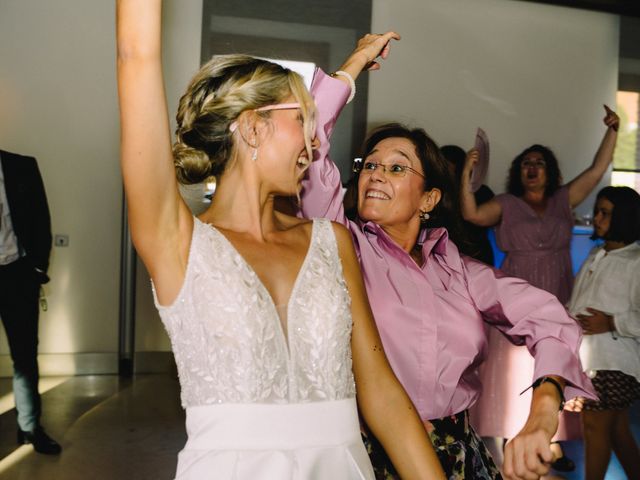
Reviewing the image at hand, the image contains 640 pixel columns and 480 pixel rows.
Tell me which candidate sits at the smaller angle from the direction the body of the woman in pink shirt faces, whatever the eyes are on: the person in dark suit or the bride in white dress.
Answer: the bride in white dress

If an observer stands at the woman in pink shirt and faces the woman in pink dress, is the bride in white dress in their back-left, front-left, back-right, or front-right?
back-left

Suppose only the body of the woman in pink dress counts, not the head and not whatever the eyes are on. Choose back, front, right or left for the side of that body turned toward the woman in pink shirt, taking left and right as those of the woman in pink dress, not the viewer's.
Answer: front

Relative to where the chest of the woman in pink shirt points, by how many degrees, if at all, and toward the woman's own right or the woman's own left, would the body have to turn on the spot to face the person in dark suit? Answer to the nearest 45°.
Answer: approximately 90° to the woman's own right

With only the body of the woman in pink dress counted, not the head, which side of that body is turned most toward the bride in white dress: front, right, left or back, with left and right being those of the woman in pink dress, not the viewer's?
front

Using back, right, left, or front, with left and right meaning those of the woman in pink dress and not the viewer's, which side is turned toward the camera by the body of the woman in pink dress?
front

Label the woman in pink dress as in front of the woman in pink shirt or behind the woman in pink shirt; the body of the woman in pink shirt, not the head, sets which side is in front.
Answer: behind

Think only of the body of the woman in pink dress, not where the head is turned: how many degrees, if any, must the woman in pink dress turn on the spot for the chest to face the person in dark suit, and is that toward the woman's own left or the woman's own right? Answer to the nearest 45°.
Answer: approximately 45° to the woman's own right

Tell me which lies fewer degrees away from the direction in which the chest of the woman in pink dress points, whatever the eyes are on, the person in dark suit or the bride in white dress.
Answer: the bride in white dress

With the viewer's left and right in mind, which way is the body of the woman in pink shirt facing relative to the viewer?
facing the viewer and to the left of the viewer
